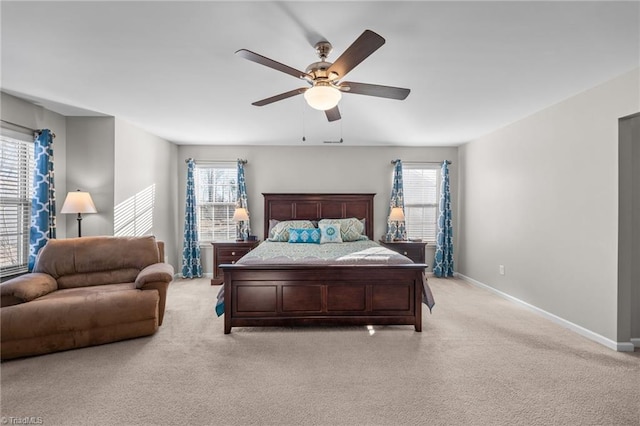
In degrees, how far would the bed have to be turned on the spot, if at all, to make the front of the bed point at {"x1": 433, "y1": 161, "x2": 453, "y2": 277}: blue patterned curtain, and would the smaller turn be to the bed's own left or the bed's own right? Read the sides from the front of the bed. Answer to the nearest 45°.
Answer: approximately 135° to the bed's own left

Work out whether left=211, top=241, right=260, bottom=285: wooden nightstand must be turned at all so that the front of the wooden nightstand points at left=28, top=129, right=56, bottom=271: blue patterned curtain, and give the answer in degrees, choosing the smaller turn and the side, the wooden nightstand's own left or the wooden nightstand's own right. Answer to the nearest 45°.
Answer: approximately 45° to the wooden nightstand's own right

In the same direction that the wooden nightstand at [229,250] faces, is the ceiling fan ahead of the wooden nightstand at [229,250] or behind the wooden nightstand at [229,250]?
ahead

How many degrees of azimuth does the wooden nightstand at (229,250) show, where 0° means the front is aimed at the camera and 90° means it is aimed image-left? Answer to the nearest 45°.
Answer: approximately 0°

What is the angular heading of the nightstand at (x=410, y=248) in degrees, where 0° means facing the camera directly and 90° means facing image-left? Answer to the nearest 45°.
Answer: approximately 0°
